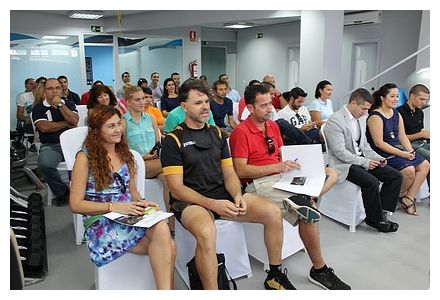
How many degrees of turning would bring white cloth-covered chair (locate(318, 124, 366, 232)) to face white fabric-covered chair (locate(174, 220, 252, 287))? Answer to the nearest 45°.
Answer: approximately 90° to its right

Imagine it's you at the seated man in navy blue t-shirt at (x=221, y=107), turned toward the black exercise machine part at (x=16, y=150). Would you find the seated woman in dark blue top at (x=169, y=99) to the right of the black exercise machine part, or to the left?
right

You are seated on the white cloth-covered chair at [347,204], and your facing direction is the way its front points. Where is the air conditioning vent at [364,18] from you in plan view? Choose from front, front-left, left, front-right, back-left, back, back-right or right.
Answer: back-left

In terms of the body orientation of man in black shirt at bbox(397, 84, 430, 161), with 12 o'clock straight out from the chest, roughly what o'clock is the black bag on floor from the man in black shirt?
The black bag on floor is roughly at 2 o'clock from the man in black shirt.

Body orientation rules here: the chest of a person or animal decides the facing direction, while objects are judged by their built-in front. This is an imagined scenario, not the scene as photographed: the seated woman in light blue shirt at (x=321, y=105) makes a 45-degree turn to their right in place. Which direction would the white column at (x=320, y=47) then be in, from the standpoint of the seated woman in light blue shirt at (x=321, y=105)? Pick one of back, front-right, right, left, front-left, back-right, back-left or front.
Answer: back

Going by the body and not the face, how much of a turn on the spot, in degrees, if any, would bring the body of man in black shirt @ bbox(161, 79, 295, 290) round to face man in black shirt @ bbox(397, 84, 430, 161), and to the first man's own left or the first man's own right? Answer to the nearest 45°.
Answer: approximately 90° to the first man's own left

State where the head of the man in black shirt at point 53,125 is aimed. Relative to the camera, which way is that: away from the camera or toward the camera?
toward the camera

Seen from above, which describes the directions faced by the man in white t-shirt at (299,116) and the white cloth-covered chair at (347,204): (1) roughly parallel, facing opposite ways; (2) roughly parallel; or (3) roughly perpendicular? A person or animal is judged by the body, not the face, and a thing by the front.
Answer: roughly parallel

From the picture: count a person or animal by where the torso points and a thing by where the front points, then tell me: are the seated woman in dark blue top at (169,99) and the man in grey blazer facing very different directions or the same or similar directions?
same or similar directions

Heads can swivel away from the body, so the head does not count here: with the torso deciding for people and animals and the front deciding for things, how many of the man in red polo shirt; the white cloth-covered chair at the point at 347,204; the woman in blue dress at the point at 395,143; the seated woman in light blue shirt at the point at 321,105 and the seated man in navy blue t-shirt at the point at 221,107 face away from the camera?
0

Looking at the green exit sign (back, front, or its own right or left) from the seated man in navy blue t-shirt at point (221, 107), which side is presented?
front
